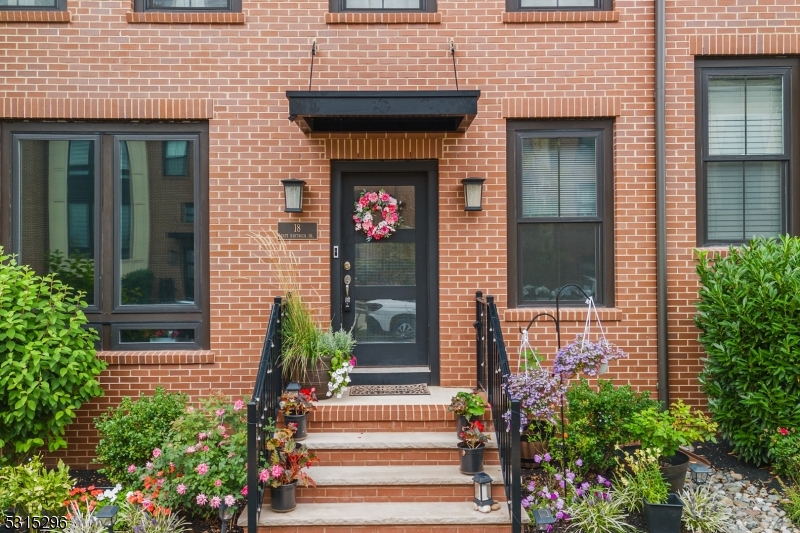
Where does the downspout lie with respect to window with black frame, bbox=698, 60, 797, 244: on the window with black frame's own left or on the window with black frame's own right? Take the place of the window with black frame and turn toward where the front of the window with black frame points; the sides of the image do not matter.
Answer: on the window with black frame's own right

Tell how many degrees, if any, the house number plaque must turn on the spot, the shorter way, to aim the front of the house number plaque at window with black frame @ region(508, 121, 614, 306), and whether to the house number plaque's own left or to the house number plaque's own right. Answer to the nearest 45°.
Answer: approximately 90° to the house number plaque's own left

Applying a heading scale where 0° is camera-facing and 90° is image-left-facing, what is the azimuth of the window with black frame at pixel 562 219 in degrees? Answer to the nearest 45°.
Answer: approximately 0°

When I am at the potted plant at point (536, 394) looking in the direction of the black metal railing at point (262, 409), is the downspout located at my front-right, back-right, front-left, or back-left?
back-right

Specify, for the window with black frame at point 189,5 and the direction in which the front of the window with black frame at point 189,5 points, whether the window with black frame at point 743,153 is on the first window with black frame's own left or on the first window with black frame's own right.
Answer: on the first window with black frame's own left

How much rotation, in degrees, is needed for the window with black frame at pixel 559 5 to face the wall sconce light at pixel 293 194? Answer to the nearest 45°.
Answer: approximately 90° to its right

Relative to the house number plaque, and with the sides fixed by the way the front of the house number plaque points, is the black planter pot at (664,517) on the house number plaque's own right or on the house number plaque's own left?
on the house number plaque's own left

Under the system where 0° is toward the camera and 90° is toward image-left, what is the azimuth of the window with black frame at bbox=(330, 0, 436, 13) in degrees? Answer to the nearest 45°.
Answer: approximately 0°
